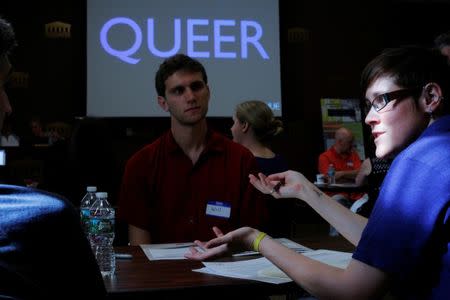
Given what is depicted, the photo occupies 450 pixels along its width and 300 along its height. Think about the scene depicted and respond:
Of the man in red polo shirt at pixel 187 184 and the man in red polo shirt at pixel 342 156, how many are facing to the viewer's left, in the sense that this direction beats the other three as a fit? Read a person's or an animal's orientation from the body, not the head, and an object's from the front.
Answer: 0

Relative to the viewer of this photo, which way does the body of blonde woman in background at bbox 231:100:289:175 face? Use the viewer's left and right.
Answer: facing away from the viewer and to the left of the viewer

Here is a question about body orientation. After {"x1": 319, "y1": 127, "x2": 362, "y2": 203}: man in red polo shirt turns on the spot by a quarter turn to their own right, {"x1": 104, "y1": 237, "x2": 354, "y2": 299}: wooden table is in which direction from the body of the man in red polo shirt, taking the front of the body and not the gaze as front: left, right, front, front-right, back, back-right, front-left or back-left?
left

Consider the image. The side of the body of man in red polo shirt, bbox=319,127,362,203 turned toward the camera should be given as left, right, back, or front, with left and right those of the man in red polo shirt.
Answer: front

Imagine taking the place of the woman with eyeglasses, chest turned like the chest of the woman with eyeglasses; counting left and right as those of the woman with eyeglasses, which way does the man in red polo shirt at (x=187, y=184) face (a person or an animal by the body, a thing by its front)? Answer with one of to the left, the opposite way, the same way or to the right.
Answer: to the left

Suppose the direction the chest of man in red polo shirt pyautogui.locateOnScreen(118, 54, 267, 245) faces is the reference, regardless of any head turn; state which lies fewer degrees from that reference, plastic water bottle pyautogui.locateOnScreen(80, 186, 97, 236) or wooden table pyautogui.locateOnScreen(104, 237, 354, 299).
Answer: the wooden table

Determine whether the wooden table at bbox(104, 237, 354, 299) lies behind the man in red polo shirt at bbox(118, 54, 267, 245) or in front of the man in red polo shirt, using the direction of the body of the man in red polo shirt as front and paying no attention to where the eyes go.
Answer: in front

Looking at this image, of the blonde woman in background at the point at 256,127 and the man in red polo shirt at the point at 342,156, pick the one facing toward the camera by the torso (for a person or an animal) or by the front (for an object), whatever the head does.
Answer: the man in red polo shirt

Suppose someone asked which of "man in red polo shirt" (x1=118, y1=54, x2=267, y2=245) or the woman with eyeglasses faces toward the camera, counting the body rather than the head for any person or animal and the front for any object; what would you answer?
the man in red polo shirt

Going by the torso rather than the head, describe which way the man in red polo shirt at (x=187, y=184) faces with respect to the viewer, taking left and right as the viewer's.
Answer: facing the viewer

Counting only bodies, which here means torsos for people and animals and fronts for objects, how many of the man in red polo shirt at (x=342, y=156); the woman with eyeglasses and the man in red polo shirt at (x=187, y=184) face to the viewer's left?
1

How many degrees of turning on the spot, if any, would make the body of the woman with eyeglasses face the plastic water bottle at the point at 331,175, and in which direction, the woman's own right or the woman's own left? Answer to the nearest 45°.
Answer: approximately 90° to the woman's own right

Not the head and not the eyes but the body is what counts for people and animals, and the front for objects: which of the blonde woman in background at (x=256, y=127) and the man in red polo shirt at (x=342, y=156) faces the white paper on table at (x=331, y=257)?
the man in red polo shirt

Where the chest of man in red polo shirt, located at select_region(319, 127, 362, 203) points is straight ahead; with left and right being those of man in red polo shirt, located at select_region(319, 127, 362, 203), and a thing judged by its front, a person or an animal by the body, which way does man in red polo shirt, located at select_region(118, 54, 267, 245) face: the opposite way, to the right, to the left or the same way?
the same way

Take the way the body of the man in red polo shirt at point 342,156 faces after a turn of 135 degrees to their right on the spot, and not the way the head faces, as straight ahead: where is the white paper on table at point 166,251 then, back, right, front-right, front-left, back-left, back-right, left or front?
back-left

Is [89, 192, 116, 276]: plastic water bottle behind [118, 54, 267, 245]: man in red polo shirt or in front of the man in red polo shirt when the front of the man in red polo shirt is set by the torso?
in front

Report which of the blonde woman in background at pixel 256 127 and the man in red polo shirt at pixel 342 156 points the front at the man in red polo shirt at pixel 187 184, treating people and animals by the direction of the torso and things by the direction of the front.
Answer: the man in red polo shirt at pixel 342 156

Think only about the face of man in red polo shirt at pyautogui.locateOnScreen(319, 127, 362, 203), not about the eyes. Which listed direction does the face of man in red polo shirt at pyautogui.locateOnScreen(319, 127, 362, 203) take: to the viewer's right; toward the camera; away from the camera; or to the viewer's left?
toward the camera
